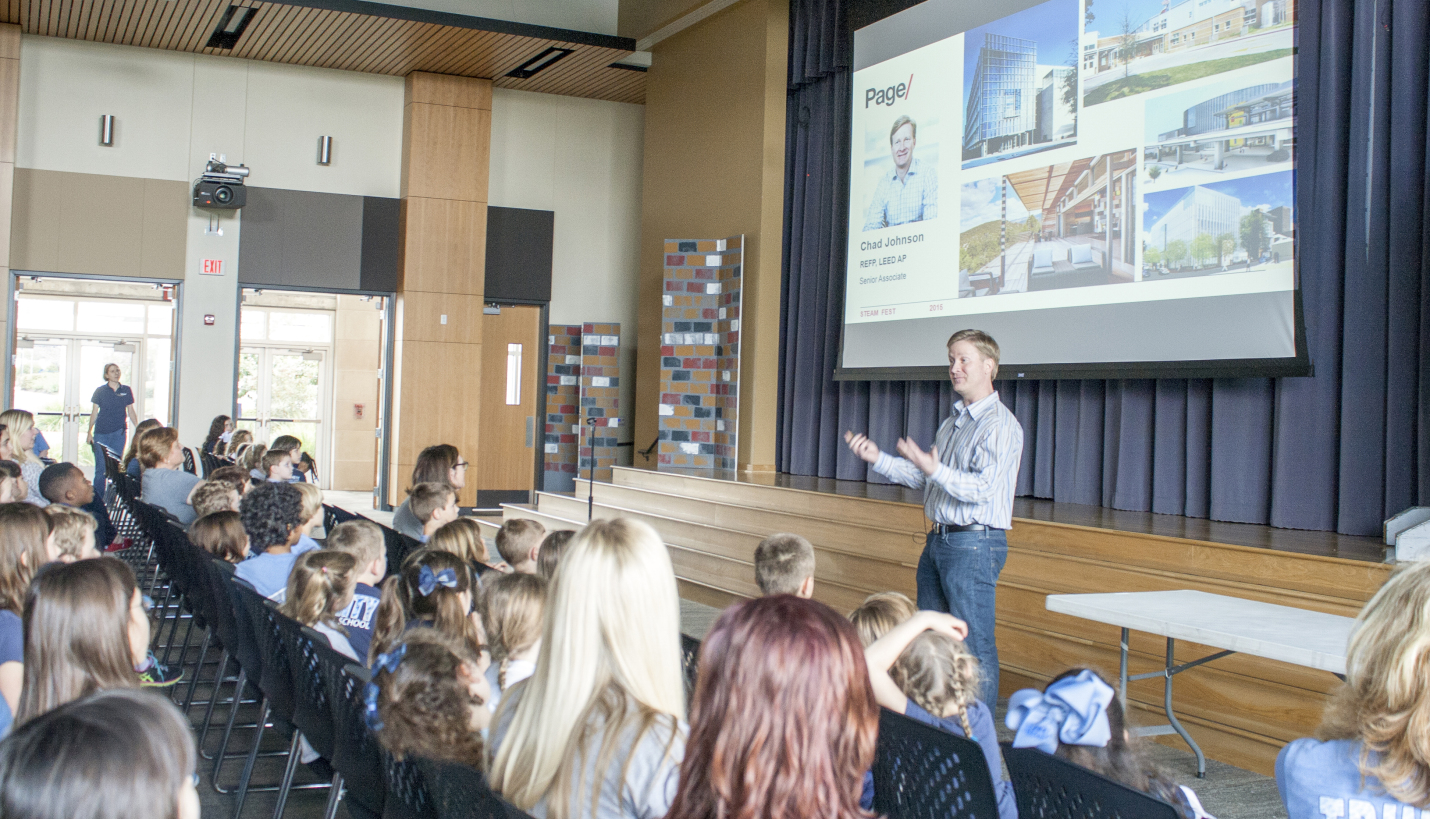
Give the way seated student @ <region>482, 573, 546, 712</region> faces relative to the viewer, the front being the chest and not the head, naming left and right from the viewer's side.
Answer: facing away from the viewer and to the right of the viewer

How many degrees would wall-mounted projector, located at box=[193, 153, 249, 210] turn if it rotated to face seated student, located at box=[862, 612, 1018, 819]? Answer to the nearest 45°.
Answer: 0° — it already faces them

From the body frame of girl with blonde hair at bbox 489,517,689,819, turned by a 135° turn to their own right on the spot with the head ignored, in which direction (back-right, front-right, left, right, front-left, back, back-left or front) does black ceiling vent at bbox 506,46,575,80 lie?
back-left

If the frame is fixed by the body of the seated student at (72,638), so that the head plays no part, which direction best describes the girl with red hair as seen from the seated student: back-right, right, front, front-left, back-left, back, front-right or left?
right

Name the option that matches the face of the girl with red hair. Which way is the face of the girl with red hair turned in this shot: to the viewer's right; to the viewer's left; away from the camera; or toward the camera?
away from the camera

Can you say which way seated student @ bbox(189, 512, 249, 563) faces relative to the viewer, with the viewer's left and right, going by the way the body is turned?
facing away from the viewer and to the right of the viewer

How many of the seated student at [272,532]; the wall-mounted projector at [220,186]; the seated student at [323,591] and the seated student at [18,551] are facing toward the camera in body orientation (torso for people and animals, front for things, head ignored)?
1

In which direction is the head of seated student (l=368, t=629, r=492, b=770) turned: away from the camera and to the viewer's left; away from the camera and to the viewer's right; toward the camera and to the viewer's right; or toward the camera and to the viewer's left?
away from the camera and to the viewer's right

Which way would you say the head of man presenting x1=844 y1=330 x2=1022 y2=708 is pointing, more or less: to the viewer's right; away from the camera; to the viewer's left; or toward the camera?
to the viewer's left

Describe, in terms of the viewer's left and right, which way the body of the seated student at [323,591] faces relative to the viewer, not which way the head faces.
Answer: facing away from the viewer and to the right of the viewer

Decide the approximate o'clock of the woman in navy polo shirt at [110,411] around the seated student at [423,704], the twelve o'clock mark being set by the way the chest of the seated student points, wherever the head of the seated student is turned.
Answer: The woman in navy polo shirt is roughly at 10 o'clock from the seated student.

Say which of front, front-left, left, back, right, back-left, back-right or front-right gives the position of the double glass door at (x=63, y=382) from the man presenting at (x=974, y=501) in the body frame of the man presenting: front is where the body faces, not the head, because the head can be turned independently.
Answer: right

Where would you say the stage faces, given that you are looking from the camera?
facing the viewer and to the left of the viewer

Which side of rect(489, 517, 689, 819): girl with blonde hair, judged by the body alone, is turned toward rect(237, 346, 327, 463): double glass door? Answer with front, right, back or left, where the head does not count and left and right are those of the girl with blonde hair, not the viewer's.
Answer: front

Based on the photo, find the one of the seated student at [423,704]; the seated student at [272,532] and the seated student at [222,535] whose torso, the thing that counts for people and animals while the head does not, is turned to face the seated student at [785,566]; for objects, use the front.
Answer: the seated student at [423,704]

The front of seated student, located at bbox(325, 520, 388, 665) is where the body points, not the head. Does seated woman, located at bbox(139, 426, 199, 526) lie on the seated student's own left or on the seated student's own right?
on the seated student's own left

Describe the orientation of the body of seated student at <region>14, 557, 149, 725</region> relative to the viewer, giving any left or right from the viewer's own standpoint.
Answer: facing away from the viewer and to the right of the viewer

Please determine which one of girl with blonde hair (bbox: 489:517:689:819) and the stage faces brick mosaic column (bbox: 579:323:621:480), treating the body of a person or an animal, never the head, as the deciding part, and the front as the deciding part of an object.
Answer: the girl with blonde hair

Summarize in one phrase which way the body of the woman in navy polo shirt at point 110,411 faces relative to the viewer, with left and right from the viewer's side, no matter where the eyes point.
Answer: facing the viewer

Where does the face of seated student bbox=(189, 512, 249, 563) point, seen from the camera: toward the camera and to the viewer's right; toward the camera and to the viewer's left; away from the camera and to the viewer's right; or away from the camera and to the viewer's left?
away from the camera and to the viewer's right

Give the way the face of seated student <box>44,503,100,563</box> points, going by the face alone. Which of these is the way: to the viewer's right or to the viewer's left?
to the viewer's right

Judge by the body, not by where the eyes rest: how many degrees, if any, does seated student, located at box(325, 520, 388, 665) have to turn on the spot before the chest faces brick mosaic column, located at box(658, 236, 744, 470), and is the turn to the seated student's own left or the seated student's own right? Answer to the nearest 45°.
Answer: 0° — they already face it

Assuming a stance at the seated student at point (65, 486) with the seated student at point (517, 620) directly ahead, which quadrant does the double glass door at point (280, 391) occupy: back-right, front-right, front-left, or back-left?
back-left
